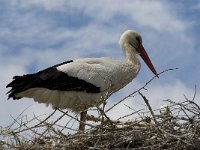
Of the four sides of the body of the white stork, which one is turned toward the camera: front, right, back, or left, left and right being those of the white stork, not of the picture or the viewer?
right
